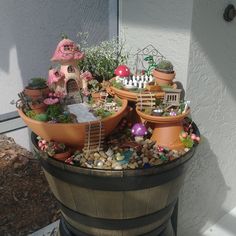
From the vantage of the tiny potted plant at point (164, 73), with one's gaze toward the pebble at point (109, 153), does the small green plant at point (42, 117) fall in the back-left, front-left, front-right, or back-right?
front-right

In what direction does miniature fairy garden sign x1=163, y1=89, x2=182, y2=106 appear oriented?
toward the camera

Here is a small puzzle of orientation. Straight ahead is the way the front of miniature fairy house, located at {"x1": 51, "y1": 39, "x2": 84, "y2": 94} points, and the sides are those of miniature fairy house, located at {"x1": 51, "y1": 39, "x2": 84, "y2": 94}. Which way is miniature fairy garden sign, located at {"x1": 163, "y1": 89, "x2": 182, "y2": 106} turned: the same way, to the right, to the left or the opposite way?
the same way

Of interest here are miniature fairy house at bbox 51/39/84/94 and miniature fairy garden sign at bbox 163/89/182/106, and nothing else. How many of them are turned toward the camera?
2

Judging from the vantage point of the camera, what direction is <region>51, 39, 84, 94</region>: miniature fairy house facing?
facing the viewer
